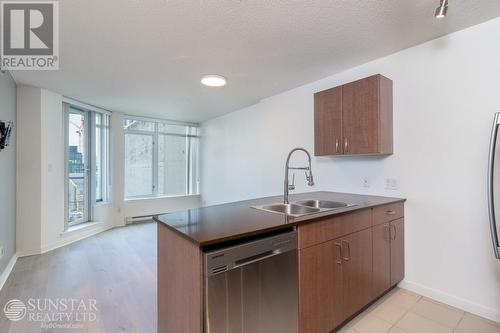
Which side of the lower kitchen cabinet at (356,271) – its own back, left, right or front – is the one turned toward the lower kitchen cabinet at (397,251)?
left

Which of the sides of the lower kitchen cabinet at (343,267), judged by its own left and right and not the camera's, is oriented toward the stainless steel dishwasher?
right

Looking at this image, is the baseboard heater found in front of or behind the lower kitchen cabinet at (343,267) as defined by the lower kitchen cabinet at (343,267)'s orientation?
behind

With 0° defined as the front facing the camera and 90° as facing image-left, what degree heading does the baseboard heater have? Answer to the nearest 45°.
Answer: approximately 315°

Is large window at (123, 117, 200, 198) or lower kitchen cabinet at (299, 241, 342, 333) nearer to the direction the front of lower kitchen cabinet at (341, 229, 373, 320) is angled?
the lower kitchen cabinet
